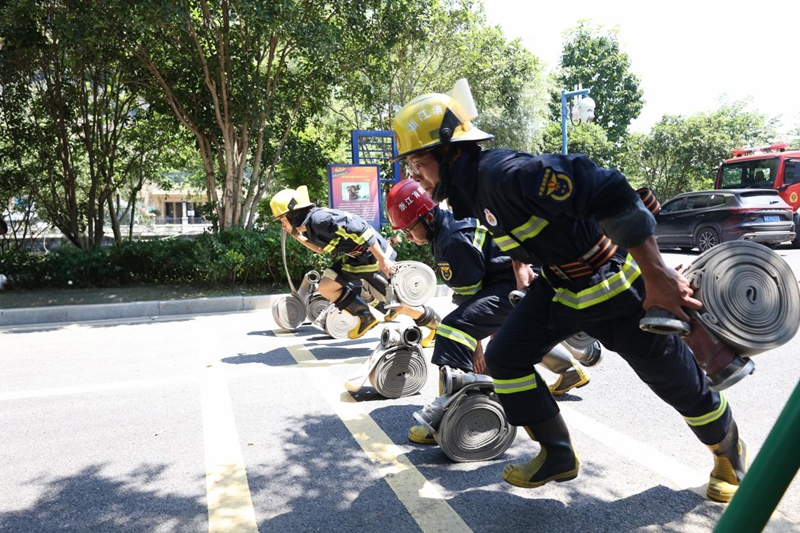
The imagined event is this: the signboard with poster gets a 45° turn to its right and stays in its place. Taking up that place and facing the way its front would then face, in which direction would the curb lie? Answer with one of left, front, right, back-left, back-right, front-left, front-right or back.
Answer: front

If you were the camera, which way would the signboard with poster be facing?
facing the viewer

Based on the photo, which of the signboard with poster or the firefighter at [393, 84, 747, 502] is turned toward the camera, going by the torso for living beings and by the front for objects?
the signboard with poster
